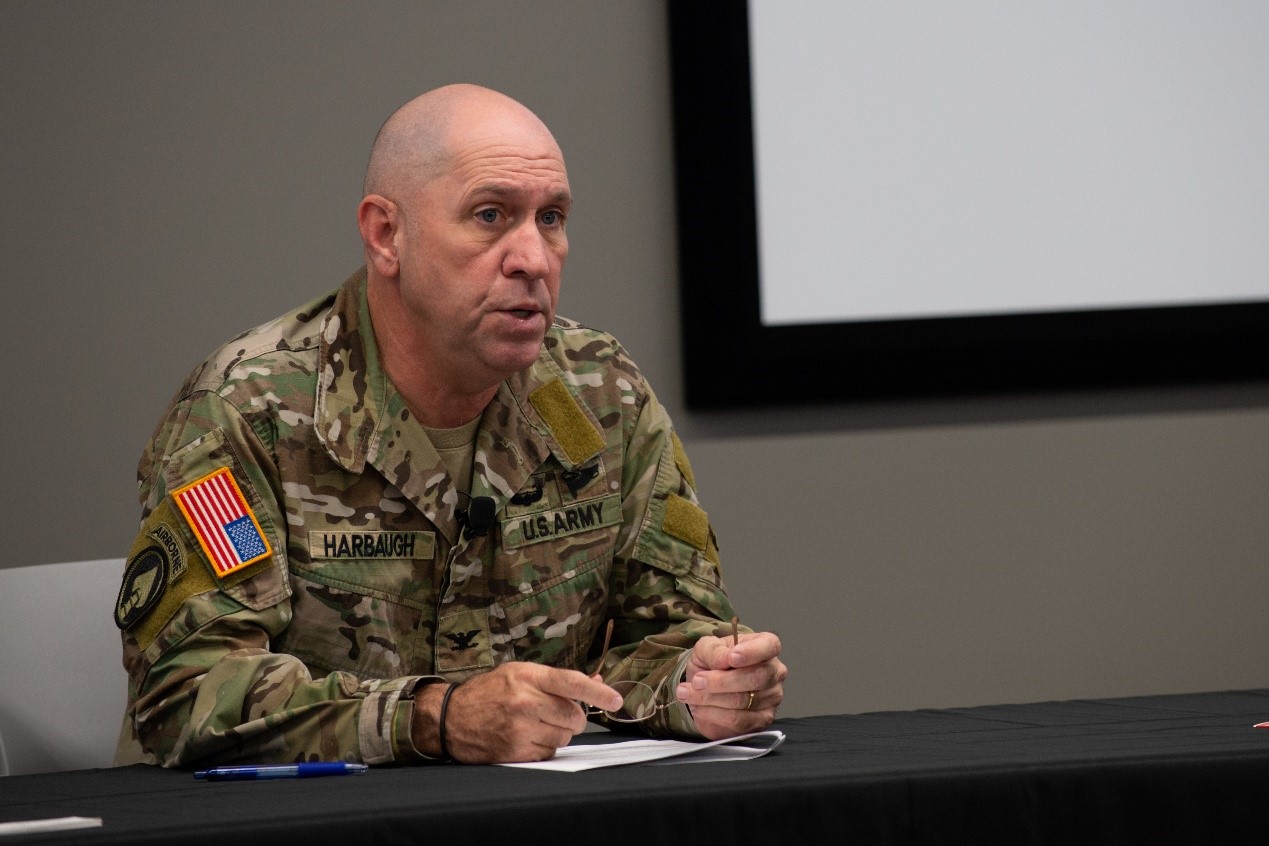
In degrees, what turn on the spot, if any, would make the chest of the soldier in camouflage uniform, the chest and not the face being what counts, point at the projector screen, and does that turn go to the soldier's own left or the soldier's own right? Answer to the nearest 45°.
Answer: approximately 90° to the soldier's own left

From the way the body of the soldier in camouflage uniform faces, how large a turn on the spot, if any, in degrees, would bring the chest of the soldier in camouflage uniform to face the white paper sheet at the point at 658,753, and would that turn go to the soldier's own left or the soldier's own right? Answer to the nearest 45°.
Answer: approximately 45° to the soldier's own right

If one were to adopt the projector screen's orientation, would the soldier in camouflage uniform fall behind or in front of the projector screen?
in front

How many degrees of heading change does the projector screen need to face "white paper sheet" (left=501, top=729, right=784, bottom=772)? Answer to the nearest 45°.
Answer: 0° — it already faces it

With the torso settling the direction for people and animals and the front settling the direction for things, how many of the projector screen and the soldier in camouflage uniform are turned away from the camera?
0

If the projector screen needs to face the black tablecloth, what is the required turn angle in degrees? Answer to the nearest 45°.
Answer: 0° — it already faces it

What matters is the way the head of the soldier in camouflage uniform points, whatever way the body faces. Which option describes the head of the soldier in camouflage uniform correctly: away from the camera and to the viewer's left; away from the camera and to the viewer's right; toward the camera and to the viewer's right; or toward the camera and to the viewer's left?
toward the camera and to the viewer's right

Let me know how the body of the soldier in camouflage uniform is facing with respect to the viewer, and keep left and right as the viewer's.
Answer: facing the viewer and to the right of the viewer

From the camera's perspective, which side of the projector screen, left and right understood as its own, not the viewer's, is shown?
front
